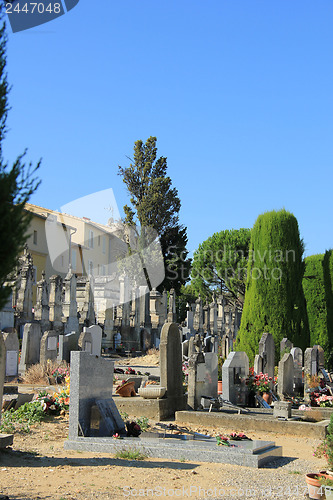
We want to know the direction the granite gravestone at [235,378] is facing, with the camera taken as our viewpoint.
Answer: facing the viewer and to the right of the viewer

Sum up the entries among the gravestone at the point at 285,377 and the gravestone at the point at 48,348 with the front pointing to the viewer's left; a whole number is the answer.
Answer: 0

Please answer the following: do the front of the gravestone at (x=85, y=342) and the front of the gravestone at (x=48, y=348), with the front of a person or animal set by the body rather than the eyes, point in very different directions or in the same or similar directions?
same or similar directions

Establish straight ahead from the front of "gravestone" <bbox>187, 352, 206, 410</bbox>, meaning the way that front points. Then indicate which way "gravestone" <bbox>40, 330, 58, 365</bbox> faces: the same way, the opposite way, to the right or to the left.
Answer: the same way

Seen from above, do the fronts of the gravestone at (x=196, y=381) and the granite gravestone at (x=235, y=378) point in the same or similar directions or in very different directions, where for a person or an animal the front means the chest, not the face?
same or similar directions

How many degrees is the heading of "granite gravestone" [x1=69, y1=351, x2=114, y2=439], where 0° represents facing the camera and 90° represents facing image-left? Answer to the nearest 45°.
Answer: approximately 315°

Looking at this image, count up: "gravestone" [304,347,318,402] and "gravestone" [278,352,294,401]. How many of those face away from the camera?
0

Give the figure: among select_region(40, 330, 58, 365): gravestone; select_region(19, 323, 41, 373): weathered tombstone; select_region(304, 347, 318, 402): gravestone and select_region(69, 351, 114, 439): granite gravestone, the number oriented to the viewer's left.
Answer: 0

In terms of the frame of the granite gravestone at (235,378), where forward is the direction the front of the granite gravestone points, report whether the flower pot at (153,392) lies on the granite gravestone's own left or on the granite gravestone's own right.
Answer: on the granite gravestone's own right

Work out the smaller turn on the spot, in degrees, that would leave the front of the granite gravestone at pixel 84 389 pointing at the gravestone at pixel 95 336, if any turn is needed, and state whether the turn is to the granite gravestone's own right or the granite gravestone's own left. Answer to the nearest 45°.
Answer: approximately 135° to the granite gravestone's own left

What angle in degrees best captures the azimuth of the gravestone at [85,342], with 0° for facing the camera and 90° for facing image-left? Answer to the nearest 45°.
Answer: approximately 315°

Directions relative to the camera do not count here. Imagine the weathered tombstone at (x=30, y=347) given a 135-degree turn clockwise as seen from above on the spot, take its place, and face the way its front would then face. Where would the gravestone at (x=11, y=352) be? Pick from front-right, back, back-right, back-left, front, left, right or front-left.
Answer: left

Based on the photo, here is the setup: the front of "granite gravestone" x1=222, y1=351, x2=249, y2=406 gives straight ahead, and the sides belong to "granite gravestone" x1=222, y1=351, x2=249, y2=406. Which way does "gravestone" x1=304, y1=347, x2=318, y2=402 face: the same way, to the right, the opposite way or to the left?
the same way

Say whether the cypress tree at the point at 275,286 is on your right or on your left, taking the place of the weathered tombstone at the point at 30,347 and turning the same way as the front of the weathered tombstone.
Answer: on your left

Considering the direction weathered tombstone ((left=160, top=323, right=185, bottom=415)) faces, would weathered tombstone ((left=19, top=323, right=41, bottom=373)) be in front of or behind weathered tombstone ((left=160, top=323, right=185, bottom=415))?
behind

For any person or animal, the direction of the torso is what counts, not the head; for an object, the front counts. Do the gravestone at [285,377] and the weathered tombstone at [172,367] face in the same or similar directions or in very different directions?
same or similar directions

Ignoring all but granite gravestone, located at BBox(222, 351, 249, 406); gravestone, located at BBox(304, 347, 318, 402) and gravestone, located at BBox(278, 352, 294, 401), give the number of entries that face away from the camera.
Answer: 0

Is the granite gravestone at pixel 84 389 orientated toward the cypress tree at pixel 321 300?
no

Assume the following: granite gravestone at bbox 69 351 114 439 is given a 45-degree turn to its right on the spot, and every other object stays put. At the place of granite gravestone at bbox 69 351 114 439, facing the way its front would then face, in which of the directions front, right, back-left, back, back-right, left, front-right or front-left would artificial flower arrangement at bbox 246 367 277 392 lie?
back-left
